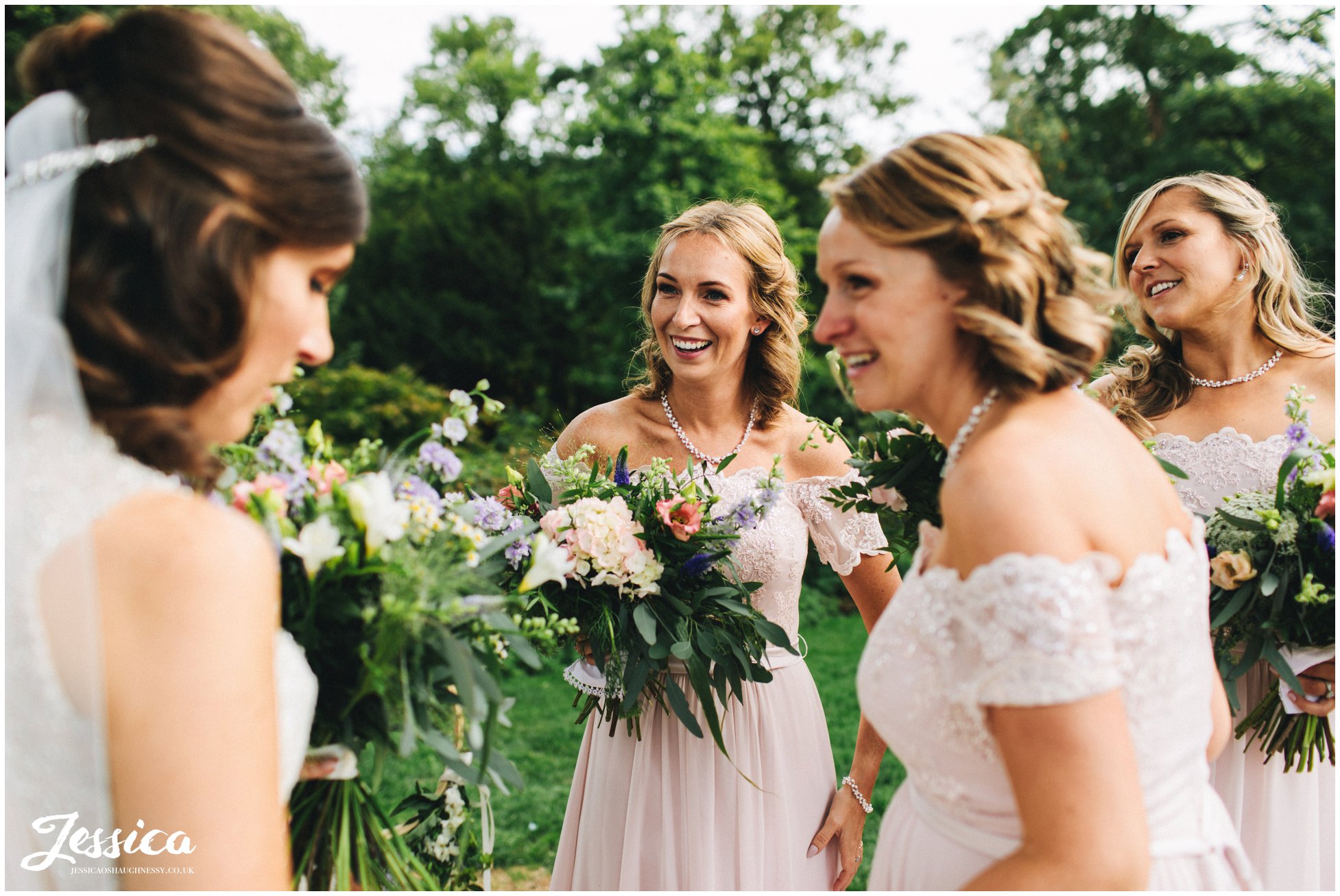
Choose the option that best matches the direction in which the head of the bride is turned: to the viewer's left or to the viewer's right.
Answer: to the viewer's right

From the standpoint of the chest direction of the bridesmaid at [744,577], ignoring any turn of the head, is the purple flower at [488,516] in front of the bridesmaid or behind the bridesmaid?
in front

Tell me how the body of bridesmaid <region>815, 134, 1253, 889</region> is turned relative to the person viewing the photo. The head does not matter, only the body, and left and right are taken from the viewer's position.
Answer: facing to the left of the viewer

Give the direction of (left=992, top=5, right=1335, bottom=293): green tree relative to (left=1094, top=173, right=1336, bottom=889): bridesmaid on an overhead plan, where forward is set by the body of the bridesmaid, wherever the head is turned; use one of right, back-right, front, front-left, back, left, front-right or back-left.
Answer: back-right

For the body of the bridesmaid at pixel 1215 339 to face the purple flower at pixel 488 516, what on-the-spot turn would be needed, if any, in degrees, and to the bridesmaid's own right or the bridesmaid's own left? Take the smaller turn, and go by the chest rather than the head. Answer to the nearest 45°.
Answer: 0° — they already face it

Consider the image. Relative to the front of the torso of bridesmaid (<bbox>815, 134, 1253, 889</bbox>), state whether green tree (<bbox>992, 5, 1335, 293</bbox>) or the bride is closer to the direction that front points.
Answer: the bride

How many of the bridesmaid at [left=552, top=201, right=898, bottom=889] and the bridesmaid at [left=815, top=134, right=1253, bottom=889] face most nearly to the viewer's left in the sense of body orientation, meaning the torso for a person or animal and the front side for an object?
1

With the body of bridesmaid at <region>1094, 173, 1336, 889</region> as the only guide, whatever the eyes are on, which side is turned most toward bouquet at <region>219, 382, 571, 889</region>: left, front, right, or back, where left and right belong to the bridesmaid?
front

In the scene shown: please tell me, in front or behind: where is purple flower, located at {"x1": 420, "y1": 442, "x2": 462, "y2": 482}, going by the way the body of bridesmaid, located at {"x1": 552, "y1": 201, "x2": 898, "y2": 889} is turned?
in front

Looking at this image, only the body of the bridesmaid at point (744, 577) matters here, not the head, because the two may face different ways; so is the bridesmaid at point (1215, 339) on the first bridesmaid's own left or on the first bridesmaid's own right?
on the first bridesmaid's own left

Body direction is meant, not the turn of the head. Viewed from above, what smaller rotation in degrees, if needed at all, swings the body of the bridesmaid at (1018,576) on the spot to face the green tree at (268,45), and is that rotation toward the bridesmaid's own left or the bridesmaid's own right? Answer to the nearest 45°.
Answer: approximately 45° to the bridesmaid's own right

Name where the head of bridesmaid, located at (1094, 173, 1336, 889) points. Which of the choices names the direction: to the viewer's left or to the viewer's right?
to the viewer's left

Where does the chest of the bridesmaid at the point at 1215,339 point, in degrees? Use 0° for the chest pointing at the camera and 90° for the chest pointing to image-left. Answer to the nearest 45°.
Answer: approximately 45°

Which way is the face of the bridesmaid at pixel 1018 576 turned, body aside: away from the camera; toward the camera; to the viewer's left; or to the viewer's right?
to the viewer's left
